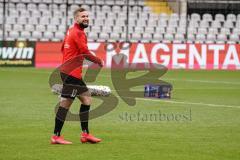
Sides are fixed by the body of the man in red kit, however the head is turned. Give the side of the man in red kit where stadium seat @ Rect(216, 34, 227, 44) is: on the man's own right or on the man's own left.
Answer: on the man's own left

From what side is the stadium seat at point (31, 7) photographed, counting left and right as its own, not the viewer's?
front

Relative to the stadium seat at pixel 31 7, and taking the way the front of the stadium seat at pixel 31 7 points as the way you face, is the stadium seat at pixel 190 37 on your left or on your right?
on your left

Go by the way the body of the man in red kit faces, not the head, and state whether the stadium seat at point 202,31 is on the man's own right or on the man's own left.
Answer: on the man's own left

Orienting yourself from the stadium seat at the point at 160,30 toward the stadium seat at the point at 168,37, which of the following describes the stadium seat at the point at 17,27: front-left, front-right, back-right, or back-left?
back-right

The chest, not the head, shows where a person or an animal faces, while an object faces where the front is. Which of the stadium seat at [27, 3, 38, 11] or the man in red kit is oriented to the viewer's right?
the man in red kit
